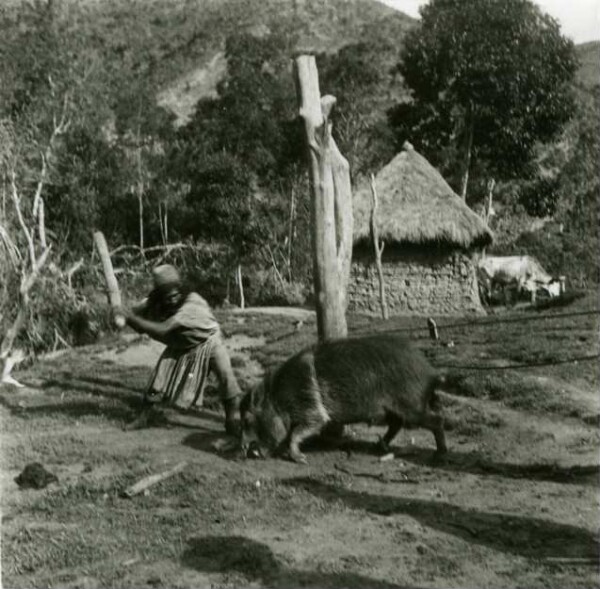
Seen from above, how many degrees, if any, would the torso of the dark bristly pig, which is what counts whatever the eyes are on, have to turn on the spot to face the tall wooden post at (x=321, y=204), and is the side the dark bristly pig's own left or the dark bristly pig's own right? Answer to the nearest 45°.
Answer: approximately 90° to the dark bristly pig's own right

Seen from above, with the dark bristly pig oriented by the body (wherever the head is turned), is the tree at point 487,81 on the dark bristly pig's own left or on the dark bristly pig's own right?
on the dark bristly pig's own right

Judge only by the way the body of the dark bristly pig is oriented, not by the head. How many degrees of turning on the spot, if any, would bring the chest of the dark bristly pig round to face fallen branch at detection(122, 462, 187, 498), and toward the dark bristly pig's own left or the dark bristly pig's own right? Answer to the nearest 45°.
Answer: approximately 45° to the dark bristly pig's own left

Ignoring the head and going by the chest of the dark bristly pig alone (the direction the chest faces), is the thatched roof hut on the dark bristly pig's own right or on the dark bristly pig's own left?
on the dark bristly pig's own right

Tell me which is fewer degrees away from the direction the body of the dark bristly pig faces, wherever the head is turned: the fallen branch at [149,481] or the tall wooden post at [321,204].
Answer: the fallen branch

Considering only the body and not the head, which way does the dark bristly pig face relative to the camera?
to the viewer's left

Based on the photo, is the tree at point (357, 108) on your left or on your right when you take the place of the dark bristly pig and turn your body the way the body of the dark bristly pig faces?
on your right
